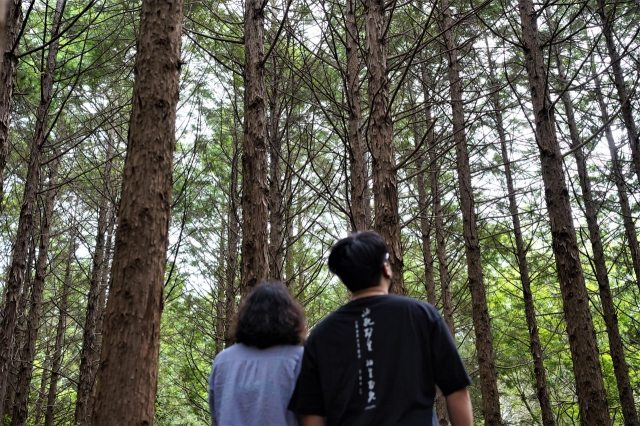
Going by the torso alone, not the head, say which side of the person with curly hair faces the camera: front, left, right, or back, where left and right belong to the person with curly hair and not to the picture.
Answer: back

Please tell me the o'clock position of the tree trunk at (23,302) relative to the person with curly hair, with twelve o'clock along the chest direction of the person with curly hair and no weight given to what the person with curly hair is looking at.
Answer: The tree trunk is roughly at 11 o'clock from the person with curly hair.

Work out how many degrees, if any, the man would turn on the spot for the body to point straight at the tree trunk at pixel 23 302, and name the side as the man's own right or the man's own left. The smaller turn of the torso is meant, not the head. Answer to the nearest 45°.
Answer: approximately 45° to the man's own left

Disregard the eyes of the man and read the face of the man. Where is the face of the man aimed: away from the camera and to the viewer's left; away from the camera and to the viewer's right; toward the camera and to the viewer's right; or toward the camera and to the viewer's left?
away from the camera and to the viewer's right

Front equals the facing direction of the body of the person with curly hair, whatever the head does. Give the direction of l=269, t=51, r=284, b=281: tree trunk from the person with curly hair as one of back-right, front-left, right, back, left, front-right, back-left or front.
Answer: front

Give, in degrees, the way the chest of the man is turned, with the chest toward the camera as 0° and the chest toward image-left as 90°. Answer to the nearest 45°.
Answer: approximately 180°

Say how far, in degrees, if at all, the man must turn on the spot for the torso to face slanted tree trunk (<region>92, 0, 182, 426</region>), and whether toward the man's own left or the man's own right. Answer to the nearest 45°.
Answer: approximately 45° to the man's own left

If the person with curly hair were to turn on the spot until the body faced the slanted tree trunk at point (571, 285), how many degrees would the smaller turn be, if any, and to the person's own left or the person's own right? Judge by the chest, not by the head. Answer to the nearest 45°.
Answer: approximately 45° to the person's own right

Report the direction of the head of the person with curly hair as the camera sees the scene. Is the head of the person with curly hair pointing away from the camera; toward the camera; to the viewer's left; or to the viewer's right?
away from the camera

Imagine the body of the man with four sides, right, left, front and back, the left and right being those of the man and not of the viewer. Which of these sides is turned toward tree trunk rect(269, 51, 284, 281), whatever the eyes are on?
front

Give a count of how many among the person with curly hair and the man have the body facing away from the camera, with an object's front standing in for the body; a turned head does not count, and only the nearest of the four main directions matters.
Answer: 2
